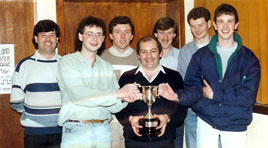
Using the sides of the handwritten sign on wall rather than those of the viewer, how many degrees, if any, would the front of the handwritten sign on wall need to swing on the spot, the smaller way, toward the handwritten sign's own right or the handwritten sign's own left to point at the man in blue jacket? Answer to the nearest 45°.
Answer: approximately 45° to the handwritten sign's own left

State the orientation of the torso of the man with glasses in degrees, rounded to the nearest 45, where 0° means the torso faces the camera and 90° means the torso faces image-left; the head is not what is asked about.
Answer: approximately 315°

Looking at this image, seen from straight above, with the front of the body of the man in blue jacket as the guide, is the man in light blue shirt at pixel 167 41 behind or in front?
behind

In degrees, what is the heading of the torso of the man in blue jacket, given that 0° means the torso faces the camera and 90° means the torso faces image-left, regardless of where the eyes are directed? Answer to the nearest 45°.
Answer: approximately 0°

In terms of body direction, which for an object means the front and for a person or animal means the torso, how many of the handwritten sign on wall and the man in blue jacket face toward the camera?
2

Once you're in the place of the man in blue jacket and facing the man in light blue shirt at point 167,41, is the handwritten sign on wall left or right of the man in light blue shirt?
left
